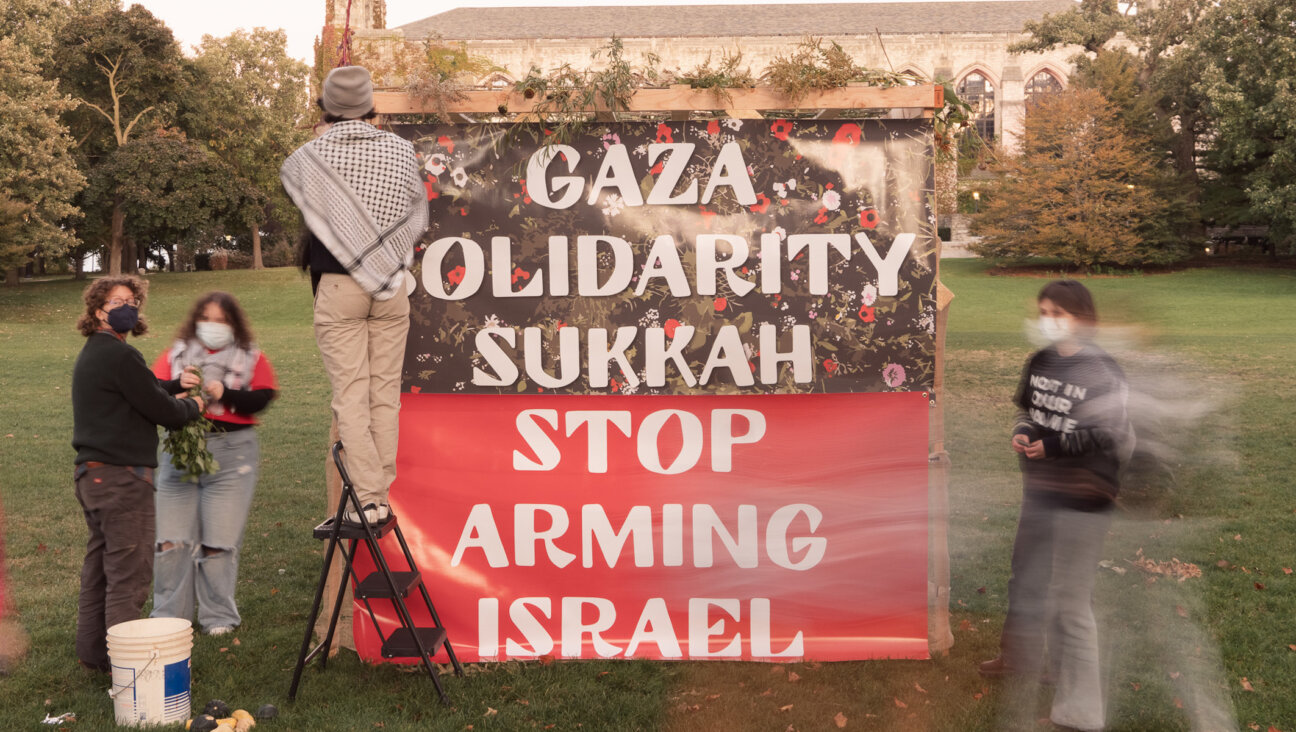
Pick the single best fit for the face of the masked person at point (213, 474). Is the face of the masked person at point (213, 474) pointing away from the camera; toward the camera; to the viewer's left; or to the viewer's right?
toward the camera

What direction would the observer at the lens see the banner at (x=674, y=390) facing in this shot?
facing the viewer

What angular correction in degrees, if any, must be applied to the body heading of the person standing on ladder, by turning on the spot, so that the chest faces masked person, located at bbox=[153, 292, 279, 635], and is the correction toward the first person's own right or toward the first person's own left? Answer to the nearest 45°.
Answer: approximately 45° to the first person's own left

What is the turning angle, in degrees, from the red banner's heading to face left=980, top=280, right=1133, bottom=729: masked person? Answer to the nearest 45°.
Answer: approximately 45° to its left

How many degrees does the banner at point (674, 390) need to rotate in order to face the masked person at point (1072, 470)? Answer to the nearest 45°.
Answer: approximately 45° to its left

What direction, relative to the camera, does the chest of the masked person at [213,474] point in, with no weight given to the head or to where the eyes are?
toward the camera

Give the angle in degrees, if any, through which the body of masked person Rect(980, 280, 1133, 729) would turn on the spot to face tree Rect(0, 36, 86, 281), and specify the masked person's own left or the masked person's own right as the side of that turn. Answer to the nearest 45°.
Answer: approximately 90° to the masked person's own right

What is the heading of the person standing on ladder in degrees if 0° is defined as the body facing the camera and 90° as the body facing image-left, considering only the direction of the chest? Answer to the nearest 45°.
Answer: approximately 180°

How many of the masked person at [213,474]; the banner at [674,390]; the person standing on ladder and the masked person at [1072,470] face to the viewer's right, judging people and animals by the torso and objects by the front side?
0

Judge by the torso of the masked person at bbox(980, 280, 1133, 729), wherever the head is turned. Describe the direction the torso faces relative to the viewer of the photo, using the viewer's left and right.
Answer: facing the viewer and to the left of the viewer

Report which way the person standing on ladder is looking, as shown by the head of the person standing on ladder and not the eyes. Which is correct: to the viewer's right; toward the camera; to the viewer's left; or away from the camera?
away from the camera

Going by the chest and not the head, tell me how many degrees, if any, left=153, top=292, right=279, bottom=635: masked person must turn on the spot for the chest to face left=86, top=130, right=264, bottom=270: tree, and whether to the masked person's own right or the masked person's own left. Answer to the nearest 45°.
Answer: approximately 180°
